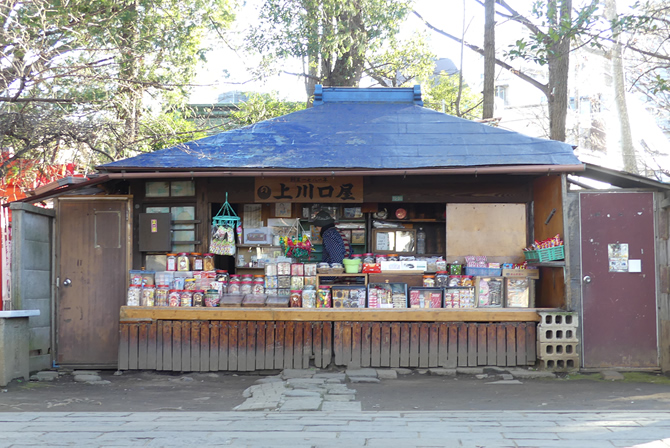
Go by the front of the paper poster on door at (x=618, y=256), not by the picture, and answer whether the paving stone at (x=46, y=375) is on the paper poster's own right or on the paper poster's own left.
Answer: on the paper poster's own right

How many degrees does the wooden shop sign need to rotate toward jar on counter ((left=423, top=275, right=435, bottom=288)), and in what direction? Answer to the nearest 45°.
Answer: approximately 90° to its left

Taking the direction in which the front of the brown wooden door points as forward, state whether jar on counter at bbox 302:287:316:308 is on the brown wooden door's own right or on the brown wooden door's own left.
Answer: on the brown wooden door's own left

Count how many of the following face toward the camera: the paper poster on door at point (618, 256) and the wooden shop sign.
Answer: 2

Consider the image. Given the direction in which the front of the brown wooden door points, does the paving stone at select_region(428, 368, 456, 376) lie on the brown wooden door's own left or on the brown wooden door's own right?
on the brown wooden door's own left

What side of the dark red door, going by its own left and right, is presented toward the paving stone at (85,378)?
right

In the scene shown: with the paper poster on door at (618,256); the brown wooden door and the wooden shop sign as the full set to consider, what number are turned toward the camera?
3

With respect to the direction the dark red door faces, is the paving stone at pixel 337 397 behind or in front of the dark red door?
in front

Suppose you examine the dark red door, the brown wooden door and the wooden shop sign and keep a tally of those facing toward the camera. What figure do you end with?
3
